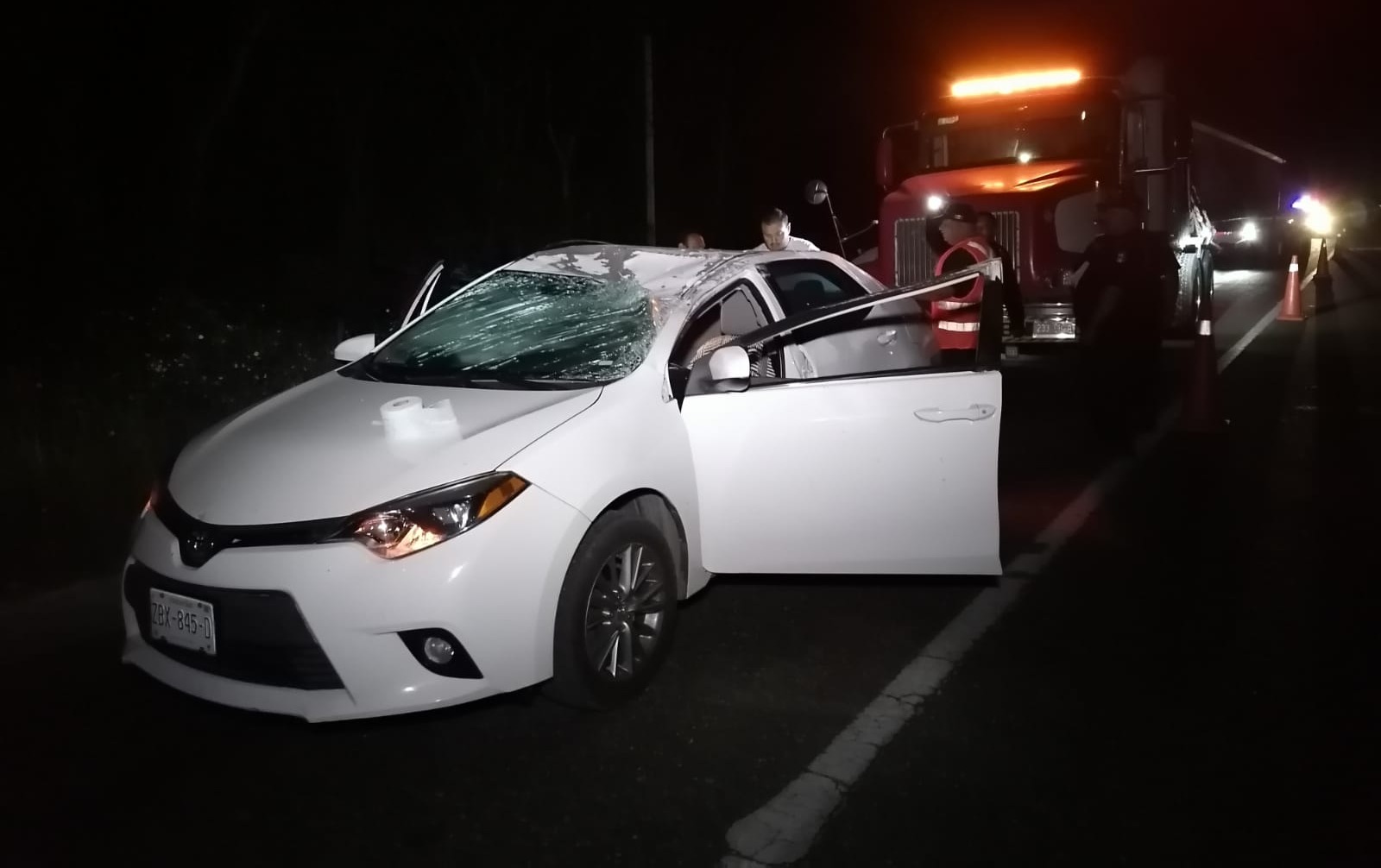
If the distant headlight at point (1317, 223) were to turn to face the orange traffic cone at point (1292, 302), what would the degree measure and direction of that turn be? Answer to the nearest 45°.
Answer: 0° — it already faces it

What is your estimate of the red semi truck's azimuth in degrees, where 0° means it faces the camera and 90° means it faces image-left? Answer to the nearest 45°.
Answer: approximately 45°

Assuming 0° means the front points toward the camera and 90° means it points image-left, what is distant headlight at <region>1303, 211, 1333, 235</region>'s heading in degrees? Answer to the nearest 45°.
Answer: approximately 0°

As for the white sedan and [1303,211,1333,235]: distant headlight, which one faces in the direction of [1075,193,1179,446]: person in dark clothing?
the distant headlight

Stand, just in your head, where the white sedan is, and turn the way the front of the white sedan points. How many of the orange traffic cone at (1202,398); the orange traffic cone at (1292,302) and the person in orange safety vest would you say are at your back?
3

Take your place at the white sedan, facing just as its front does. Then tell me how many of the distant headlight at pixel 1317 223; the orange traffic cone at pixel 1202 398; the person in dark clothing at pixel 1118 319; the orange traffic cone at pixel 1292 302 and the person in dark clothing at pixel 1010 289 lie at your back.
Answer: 5

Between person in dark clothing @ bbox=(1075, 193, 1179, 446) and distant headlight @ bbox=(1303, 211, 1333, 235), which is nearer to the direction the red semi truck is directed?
the person in dark clothing
